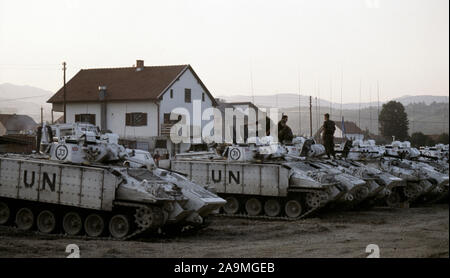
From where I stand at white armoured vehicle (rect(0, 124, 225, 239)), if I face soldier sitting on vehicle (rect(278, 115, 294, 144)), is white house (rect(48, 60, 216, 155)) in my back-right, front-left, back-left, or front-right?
front-left

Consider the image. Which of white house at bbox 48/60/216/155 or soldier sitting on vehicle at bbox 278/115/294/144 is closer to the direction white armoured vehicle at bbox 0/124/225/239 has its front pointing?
the soldier sitting on vehicle

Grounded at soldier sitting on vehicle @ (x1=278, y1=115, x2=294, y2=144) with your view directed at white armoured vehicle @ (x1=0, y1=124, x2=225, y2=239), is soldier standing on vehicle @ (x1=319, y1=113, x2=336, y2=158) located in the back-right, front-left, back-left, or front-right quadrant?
back-left

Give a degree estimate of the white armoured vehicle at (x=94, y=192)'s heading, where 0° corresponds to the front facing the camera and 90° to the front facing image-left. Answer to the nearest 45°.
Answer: approximately 315°

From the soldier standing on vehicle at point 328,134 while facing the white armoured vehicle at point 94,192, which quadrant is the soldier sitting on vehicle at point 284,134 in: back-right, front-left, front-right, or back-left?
front-right

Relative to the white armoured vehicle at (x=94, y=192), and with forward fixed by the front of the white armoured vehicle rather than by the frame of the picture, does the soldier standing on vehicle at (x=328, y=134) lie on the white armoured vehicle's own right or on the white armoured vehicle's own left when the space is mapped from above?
on the white armoured vehicle's own left

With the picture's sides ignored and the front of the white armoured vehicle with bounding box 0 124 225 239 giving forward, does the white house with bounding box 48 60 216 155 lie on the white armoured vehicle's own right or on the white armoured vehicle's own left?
on the white armoured vehicle's own left

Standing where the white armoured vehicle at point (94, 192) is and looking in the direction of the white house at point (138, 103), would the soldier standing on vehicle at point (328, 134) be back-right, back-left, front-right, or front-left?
front-right

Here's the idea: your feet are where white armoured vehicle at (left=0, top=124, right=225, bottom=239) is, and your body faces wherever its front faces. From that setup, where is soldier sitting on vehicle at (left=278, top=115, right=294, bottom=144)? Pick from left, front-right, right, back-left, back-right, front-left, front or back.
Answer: left

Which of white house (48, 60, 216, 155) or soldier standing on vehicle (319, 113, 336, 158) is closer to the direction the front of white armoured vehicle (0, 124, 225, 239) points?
the soldier standing on vehicle
